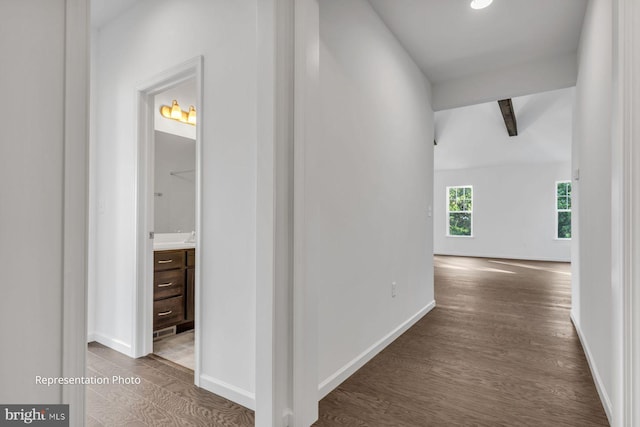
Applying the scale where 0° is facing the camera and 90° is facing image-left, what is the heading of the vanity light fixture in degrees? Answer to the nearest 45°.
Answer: approximately 315°

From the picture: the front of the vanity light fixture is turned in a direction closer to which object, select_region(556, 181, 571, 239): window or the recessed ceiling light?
the recessed ceiling light

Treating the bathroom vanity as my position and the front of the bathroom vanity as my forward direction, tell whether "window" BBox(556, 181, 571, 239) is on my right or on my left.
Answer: on my left

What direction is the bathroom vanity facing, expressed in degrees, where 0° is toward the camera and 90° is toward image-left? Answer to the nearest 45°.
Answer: approximately 315°
